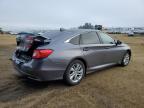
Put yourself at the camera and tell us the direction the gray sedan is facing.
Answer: facing away from the viewer and to the right of the viewer
